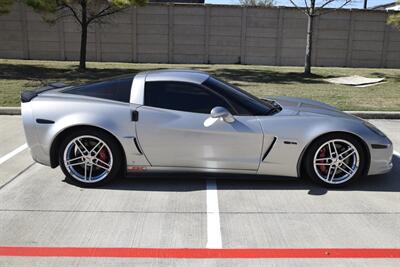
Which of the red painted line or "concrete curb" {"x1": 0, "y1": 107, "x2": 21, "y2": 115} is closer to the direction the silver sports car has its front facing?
the red painted line

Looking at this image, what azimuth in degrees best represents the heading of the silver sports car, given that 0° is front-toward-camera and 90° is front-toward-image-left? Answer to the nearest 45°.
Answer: approximately 270°

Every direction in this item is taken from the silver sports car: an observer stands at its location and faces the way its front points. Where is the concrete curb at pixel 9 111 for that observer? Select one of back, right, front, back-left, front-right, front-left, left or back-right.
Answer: back-left
